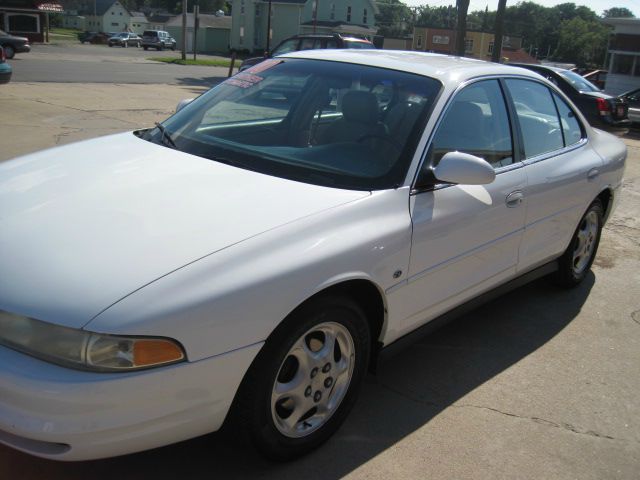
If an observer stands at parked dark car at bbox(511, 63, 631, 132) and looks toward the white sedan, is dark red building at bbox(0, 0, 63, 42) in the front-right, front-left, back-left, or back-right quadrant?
back-right

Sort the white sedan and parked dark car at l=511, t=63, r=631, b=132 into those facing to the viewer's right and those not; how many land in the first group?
0

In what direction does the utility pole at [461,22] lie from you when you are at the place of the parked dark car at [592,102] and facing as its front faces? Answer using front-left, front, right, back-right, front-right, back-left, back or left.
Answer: front

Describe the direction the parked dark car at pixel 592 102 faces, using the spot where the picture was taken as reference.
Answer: facing away from the viewer and to the left of the viewer

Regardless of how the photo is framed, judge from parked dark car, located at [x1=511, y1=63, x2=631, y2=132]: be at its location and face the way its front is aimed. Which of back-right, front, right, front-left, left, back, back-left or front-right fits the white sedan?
back-left

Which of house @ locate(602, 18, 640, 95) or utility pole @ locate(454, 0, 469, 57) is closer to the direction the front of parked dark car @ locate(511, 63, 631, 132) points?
the utility pole

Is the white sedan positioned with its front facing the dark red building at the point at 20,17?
no

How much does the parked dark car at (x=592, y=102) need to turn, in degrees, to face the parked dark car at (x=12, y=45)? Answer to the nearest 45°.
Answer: approximately 45° to its left

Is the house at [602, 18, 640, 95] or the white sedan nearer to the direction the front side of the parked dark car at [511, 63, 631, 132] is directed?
the house

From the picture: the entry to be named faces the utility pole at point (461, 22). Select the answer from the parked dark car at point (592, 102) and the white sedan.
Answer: the parked dark car

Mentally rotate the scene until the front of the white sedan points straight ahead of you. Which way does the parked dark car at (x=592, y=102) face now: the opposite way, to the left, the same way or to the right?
to the right

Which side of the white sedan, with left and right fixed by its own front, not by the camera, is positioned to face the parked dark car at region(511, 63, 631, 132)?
back

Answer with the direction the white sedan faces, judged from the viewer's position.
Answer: facing the viewer and to the left of the viewer

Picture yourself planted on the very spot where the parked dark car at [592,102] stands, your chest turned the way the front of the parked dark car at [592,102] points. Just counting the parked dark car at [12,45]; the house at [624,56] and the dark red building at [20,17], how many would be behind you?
0
